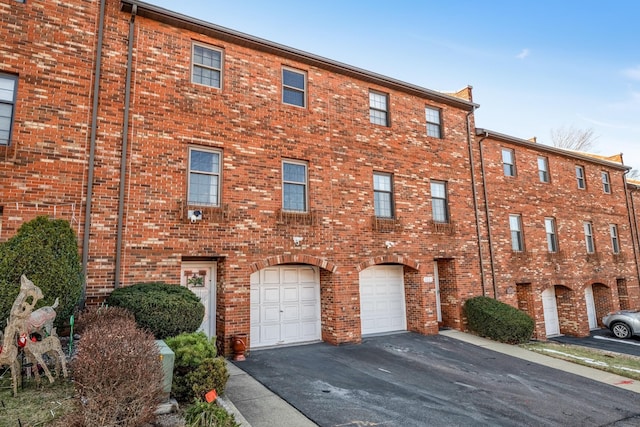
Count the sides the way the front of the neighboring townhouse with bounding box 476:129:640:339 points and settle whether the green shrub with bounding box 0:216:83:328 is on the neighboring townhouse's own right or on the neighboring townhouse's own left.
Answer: on the neighboring townhouse's own right

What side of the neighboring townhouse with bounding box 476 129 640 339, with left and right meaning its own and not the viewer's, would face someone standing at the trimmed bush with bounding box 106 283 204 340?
right

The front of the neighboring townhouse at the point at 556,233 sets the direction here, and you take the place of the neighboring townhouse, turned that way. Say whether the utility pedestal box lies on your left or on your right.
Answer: on your right

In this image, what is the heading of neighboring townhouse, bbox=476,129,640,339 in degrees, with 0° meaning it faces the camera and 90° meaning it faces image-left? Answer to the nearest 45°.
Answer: approximately 315°

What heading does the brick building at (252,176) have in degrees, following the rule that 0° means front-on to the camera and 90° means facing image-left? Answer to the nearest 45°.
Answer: approximately 315°
